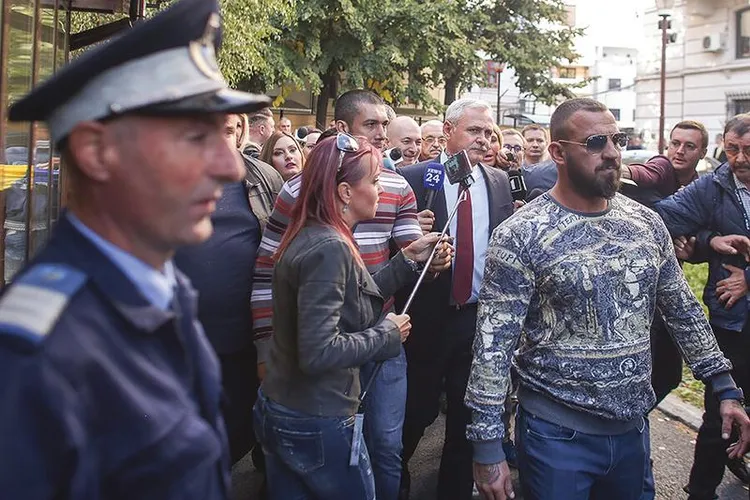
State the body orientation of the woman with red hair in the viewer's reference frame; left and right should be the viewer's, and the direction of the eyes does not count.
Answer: facing to the right of the viewer

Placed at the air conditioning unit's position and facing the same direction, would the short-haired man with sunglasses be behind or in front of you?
in front

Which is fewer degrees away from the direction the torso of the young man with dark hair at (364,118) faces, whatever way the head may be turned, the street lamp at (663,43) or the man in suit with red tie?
the man in suit with red tie

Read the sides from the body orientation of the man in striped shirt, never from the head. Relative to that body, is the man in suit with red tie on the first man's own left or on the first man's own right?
on the first man's own left

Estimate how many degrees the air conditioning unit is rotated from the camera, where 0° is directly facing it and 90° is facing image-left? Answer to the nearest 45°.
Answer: approximately 45°

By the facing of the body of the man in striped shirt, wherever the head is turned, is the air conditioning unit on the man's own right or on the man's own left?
on the man's own left

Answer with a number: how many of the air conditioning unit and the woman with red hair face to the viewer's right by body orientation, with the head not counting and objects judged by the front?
1

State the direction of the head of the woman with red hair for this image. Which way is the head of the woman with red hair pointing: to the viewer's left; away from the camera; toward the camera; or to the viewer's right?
to the viewer's right

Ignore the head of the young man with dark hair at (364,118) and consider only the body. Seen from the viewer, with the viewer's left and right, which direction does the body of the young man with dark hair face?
facing the viewer and to the right of the viewer
